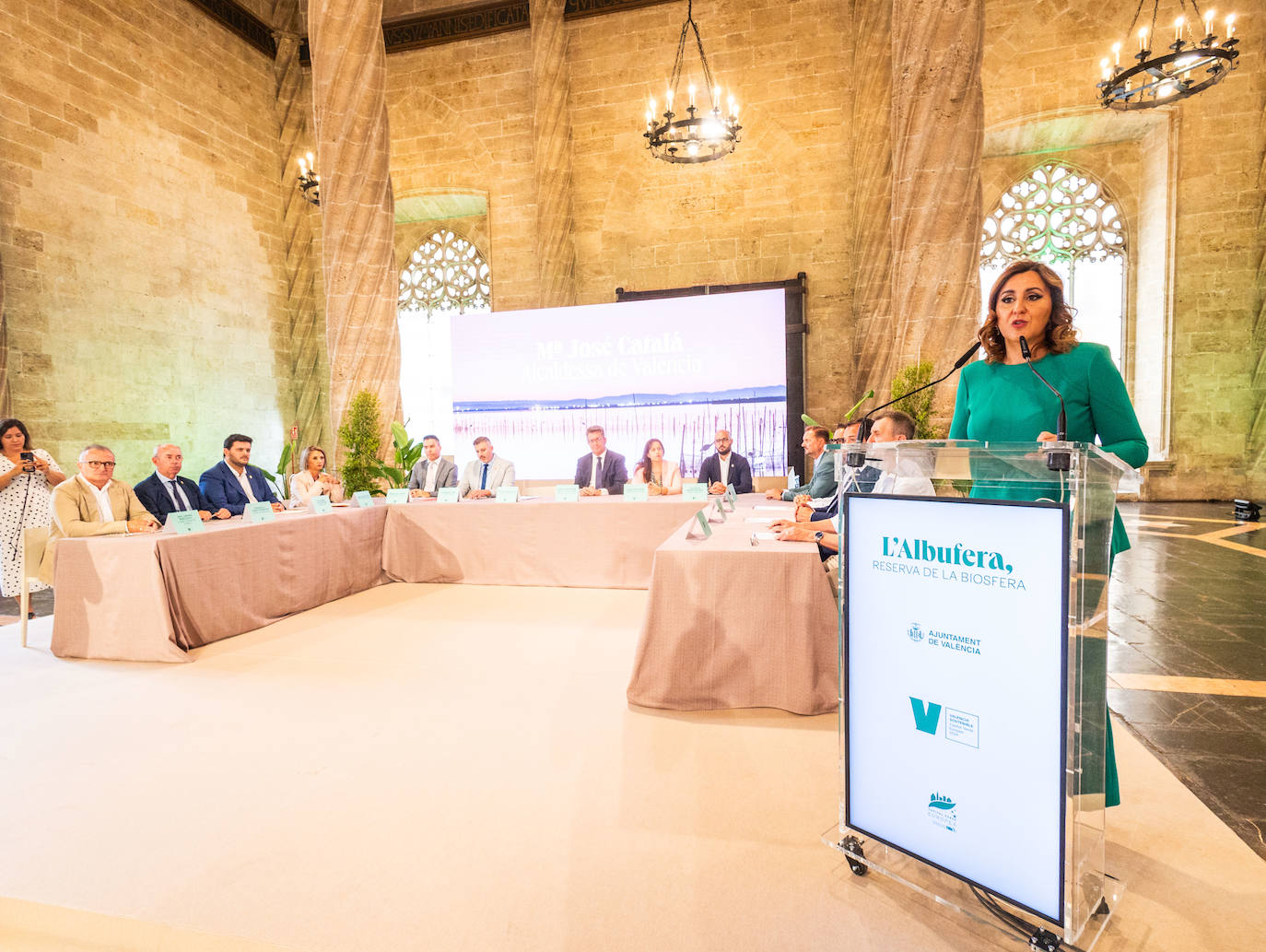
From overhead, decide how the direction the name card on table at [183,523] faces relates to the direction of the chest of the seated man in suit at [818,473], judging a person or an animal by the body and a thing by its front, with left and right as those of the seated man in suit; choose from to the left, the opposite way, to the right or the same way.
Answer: the opposite way

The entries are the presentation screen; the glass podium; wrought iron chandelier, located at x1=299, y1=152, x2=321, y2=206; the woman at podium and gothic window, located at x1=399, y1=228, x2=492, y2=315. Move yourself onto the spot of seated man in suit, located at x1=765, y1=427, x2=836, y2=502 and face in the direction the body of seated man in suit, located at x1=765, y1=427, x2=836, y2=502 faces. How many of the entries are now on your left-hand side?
2

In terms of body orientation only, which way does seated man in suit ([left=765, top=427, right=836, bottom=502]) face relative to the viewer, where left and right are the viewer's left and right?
facing to the left of the viewer

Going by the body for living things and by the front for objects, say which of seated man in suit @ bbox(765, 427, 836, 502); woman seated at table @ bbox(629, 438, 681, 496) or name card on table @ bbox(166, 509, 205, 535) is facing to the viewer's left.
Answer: the seated man in suit

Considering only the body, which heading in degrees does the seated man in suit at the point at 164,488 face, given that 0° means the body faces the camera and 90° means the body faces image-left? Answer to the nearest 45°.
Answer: approximately 315°

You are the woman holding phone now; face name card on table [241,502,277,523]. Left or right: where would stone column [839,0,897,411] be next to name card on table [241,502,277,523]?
left

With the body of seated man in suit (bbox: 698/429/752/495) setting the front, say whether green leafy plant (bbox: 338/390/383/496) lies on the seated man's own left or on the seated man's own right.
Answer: on the seated man's own right

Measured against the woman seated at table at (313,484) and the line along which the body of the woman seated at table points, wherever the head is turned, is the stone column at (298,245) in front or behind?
behind

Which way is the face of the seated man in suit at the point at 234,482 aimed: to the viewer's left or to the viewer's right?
to the viewer's right

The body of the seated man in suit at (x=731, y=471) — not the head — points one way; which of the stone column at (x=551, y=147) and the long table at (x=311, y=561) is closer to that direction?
the long table
